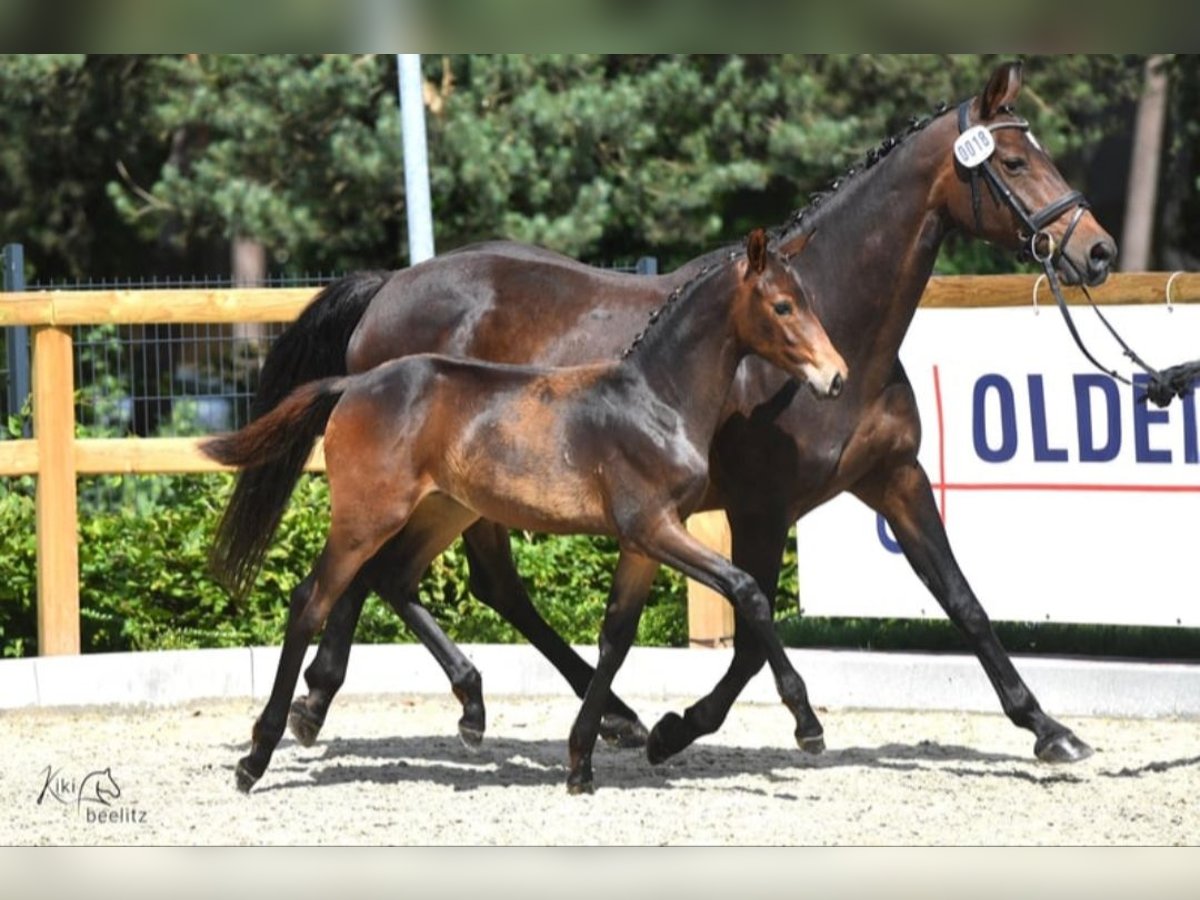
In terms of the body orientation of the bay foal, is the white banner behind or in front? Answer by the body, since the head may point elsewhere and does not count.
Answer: in front

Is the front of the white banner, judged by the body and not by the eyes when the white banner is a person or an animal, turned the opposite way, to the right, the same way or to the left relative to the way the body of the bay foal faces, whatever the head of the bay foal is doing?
to the right

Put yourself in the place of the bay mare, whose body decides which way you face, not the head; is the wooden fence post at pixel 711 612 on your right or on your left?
on your left

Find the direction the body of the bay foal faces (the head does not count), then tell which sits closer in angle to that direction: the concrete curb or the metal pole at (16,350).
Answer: the concrete curb

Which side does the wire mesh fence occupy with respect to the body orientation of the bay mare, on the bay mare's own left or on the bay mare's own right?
on the bay mare's own left

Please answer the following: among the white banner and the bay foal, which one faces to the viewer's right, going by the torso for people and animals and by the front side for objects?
the bay foal

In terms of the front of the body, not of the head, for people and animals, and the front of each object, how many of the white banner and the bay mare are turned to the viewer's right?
1

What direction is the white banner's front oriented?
toward the camera

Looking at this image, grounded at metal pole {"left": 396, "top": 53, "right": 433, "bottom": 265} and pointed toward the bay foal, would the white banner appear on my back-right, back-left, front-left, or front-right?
front-left

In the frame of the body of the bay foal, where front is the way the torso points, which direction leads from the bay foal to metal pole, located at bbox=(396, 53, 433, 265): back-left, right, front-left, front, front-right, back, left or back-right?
left

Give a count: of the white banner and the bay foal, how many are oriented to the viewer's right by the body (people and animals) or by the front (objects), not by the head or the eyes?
1

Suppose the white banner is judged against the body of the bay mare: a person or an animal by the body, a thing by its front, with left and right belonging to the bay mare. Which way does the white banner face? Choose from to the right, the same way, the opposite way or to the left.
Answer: to the right

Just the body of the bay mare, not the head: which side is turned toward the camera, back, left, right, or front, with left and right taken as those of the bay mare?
right

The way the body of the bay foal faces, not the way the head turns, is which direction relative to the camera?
to the viewer's right

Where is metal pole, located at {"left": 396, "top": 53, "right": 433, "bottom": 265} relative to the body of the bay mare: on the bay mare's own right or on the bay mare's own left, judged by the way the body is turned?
on the bay mare's own left

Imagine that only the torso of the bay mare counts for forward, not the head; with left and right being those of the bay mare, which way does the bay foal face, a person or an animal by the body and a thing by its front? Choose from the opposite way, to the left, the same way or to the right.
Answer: the same way

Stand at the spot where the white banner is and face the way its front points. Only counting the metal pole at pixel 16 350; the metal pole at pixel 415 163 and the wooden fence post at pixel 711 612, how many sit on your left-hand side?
0

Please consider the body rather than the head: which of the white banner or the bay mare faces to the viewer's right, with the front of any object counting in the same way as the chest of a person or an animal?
the bay mare
